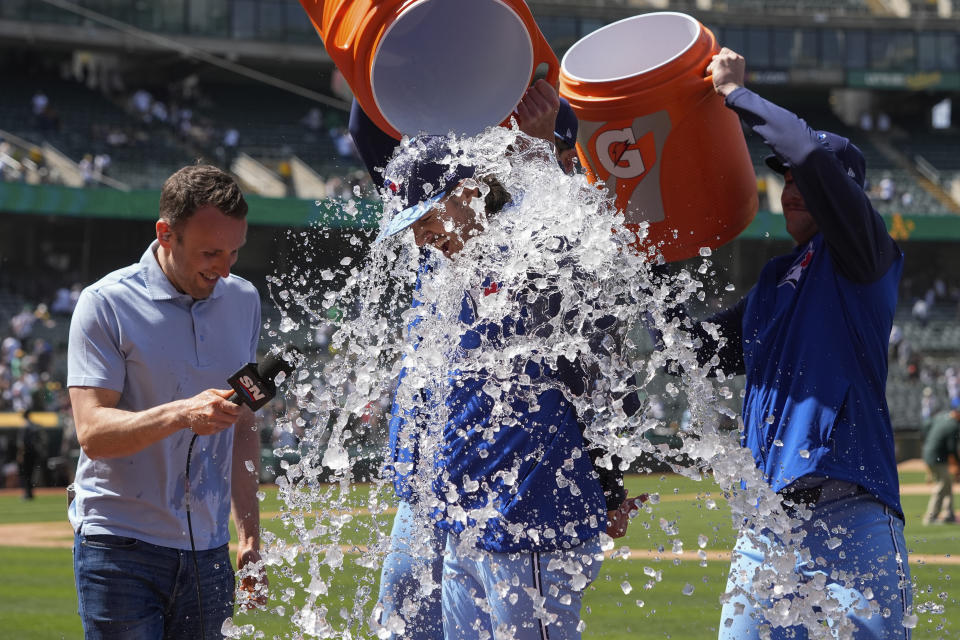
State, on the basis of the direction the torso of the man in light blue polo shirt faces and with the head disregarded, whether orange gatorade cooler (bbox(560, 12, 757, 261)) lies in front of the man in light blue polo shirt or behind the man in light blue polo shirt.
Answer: in front

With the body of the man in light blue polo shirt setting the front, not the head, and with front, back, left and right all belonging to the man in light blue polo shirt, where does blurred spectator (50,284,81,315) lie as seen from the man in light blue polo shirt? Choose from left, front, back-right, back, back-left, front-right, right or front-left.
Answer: back-left

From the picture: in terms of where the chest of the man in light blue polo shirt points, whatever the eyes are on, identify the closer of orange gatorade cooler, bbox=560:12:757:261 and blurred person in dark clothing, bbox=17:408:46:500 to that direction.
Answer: the orange gatorade cooler

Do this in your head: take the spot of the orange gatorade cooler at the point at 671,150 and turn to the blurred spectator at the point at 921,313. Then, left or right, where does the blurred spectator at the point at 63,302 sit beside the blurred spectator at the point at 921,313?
left

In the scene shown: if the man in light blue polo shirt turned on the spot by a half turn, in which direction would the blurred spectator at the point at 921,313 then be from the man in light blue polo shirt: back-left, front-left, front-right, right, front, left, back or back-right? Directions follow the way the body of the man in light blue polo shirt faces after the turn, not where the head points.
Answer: right

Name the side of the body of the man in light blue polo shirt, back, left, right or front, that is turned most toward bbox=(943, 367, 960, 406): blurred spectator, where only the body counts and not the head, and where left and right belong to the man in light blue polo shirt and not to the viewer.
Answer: left

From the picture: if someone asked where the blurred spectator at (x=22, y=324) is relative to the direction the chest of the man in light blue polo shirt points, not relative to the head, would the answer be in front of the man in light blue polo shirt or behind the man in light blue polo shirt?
behind

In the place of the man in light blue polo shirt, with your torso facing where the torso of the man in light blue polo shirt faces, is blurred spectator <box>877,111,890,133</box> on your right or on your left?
on your left

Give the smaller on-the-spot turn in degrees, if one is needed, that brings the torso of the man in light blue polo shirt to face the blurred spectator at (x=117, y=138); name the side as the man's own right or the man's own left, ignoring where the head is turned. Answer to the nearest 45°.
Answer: approximately 135° to the man's own left

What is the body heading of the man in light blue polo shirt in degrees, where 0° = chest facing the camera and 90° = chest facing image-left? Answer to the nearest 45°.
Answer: approximately 315°

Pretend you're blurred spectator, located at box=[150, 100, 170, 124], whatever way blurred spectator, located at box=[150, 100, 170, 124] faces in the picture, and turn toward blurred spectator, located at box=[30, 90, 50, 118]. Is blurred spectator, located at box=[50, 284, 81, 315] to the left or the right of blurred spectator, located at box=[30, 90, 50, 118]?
left

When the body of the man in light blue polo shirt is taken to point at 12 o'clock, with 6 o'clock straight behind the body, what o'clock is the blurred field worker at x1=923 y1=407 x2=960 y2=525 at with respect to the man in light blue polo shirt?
The blurred field worker is roughly at 9 o'clock from the man in light blue polo shirt.

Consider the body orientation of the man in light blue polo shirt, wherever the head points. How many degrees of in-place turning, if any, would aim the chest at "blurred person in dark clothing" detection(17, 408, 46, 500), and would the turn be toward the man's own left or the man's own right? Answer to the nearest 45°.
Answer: approximately 135° to the man's own left

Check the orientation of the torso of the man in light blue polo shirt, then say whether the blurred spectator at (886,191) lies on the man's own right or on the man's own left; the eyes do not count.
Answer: on the man's own left

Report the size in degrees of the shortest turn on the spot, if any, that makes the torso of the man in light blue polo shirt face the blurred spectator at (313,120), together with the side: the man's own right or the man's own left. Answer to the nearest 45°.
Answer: approximately 135° to the man's own left

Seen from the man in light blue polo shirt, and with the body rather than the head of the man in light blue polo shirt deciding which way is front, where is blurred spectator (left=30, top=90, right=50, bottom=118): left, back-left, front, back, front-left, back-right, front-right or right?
back-left

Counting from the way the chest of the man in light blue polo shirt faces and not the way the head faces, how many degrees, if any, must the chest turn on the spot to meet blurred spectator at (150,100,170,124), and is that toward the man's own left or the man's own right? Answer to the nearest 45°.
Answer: approximately 135° to the man's own left
